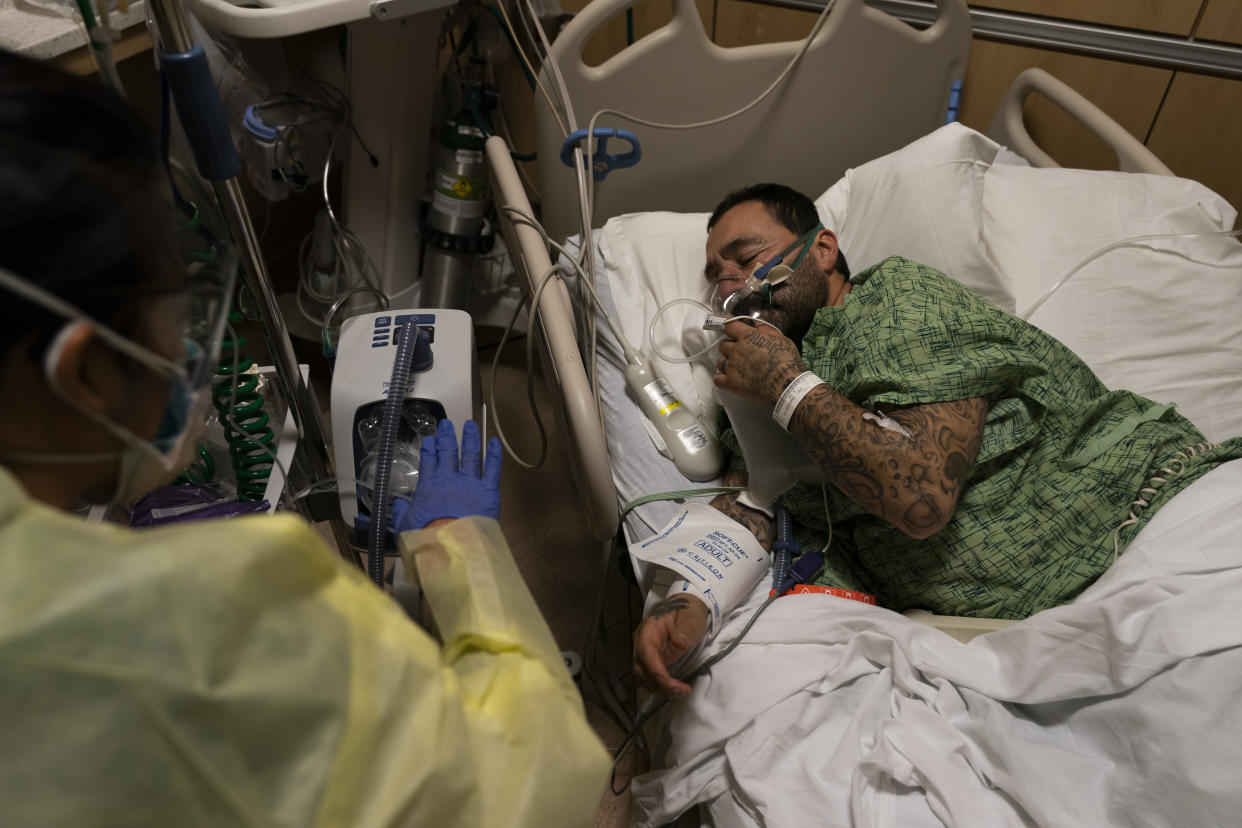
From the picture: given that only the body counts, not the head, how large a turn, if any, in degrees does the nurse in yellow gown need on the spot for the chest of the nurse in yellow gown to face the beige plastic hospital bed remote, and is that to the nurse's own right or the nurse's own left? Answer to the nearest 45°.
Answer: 0° — they already face it

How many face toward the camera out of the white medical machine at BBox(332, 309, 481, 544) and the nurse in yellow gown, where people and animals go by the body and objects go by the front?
1

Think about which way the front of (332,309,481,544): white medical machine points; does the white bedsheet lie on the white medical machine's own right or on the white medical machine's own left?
on the white medical machine's own left

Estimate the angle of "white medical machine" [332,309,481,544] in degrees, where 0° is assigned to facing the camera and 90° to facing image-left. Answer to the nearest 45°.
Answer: approximately 0°

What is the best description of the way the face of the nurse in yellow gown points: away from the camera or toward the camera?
away from the camera

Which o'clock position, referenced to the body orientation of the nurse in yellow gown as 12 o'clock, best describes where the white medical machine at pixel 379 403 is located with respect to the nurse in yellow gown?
The white medical machine is roughly at 11 o'clock from the nurse in yellow gown.

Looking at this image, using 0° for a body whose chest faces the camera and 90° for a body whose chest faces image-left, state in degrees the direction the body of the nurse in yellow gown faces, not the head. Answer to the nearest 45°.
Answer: approximately 225°
